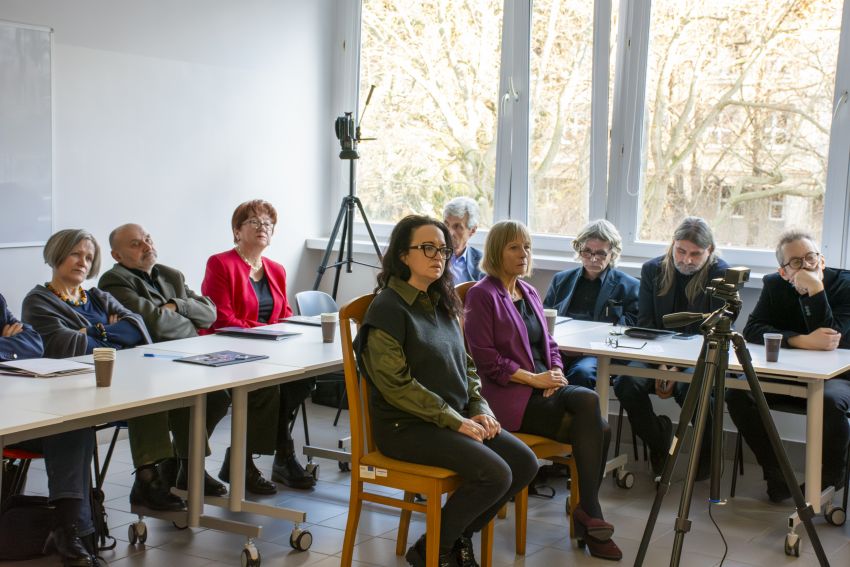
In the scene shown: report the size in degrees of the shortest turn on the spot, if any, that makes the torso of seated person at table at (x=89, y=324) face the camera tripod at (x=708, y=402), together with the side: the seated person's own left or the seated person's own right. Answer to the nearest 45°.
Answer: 0° — they already face it

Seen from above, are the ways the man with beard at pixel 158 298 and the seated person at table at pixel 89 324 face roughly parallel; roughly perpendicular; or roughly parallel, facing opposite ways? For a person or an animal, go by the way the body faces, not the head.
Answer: roughly parallel

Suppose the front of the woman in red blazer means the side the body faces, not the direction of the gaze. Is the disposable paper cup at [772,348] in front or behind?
in front

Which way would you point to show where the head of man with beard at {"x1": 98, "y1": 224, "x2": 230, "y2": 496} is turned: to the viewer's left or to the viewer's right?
to the viewer's right

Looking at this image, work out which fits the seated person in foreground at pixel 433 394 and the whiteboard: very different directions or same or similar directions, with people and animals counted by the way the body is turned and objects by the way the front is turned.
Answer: same or similar directions

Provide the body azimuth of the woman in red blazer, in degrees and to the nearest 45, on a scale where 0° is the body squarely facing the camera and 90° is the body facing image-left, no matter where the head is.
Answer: approximately 315°

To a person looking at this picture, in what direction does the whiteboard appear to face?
facing the viewer and to the right of the viewer

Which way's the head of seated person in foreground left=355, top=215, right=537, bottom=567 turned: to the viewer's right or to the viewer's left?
to the viewer's right

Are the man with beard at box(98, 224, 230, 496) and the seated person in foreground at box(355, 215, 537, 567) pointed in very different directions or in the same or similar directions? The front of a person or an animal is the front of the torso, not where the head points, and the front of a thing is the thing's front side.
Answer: same or similar directions

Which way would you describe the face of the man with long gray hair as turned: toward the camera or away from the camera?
toward the camera

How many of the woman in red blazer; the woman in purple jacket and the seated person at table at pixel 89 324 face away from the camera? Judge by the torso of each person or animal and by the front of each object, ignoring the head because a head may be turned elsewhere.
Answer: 0

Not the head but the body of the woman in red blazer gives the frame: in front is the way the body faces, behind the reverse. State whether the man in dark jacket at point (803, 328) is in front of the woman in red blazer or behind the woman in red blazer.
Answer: in front

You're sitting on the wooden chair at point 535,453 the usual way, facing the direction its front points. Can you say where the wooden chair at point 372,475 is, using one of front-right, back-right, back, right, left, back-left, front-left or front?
right

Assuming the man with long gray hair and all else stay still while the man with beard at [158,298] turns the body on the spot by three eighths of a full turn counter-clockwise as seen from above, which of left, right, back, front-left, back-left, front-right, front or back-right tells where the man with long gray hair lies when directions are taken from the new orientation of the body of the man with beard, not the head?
right

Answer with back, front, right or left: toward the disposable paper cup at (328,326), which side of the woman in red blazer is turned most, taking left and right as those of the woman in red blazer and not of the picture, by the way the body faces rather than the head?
front

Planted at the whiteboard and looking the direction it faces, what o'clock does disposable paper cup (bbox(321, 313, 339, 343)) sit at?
The disposable paper cup is roughly at 12 o'clock from the whiteboard.

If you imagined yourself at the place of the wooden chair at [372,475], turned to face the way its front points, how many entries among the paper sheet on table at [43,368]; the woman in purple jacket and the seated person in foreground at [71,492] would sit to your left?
1

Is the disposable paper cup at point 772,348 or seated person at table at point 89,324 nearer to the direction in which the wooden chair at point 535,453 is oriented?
the disposable paper cup

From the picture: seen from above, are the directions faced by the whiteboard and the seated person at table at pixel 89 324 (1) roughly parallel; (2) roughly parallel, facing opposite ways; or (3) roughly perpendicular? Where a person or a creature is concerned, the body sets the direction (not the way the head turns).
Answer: roughly parallel
